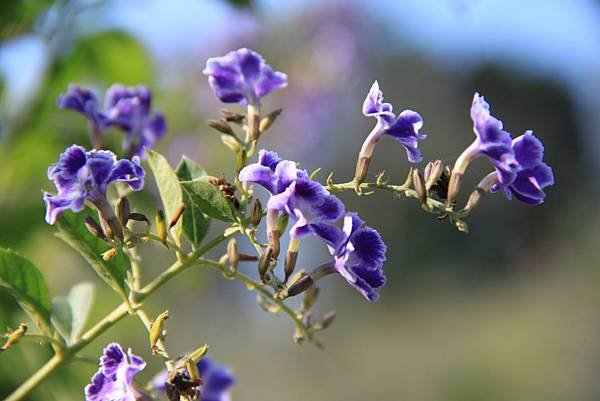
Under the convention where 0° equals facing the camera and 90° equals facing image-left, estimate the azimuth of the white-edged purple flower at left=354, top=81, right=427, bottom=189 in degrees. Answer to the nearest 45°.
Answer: approximately 270°
